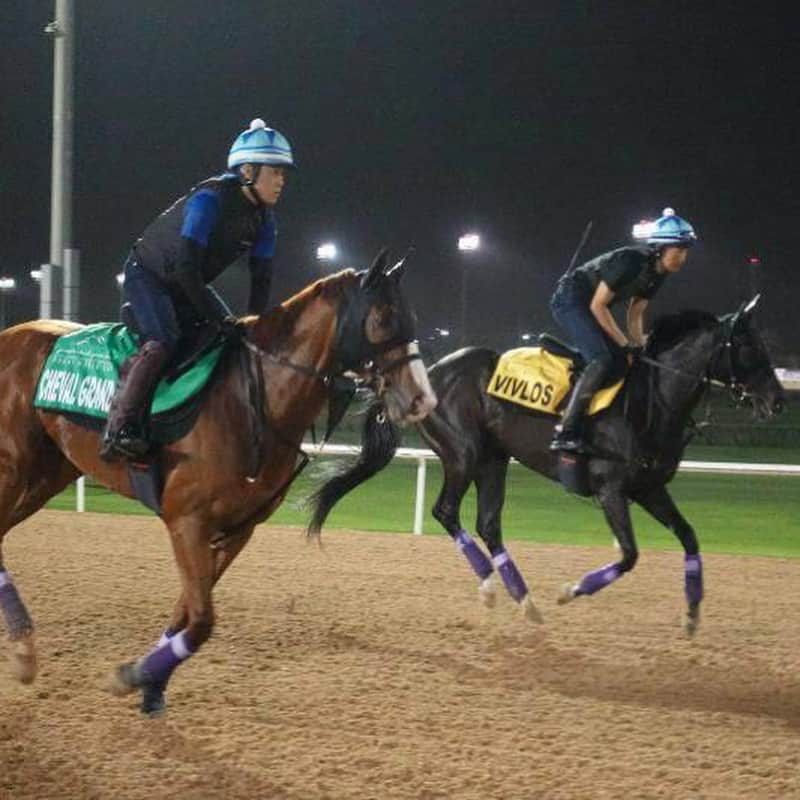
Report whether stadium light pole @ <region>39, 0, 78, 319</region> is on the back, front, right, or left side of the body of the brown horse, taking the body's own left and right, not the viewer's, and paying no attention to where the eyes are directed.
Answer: left

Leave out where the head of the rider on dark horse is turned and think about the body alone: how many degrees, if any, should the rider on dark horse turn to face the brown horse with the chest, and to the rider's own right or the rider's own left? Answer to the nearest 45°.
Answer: approximately 135° to the rider's own right

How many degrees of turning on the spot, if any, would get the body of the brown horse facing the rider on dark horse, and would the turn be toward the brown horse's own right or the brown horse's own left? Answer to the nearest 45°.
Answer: approximately 45° to the brown horse's own left

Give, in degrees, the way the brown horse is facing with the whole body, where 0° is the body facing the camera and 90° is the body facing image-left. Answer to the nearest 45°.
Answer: approximately 270°

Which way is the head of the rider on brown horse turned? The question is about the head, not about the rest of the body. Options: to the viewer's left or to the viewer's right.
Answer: to the viewer's right

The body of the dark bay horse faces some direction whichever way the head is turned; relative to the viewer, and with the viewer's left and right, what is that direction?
facing to the right of the viewer

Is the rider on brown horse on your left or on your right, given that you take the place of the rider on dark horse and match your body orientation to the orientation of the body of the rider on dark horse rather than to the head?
on your right

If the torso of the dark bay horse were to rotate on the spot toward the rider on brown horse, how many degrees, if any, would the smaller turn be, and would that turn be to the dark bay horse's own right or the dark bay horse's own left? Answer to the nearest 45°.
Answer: approximately 135° to the dark bay horse's own right

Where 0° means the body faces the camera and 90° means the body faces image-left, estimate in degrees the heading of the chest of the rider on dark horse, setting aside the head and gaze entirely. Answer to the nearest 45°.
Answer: approximately 270°

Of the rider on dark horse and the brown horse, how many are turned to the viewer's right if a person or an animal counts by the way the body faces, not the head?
2

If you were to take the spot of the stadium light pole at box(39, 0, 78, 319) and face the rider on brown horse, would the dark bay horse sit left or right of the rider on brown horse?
left

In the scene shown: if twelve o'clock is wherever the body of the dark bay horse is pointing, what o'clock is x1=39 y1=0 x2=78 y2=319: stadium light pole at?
The stadium light pole is roughly at 7 o'clock from the dark bay horse.
